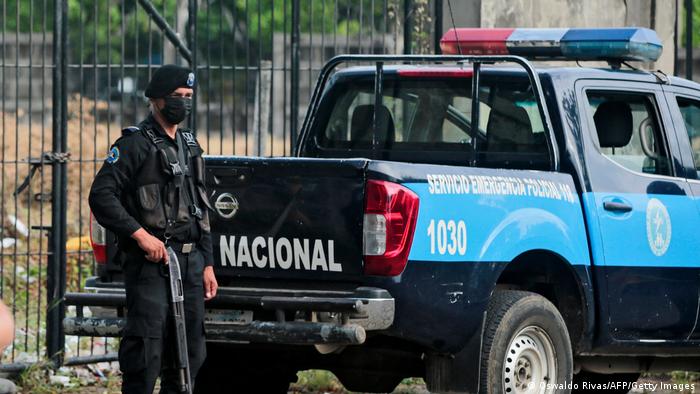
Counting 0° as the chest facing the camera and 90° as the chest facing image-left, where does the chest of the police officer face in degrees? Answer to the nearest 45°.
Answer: approximately 315°

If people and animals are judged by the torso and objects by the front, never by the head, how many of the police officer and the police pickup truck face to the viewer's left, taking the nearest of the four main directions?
0

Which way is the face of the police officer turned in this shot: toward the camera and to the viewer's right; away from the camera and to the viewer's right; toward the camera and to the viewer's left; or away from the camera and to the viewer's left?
toward the camera and to the viewer's right

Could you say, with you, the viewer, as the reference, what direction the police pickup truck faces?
facing away from the viewer and to the right of the viewer

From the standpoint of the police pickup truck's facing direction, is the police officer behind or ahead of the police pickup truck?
behind
